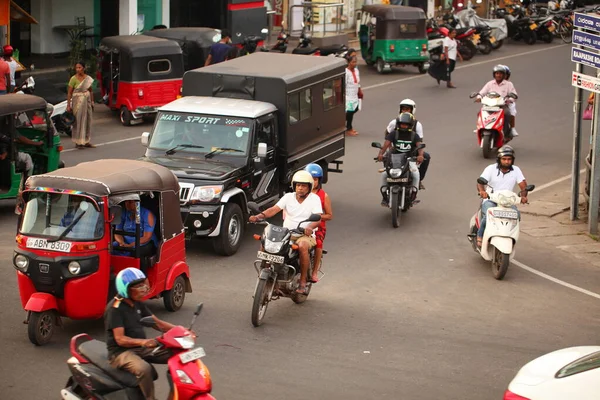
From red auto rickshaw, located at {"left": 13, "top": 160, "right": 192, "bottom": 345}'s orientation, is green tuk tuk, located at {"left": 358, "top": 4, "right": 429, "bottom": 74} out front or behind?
behind

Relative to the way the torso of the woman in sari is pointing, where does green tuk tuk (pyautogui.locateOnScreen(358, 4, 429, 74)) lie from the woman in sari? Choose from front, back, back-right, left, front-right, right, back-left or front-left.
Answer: back-left

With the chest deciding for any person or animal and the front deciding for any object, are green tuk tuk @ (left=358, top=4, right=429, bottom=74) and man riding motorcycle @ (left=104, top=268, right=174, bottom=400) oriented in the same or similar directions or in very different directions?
very different directions

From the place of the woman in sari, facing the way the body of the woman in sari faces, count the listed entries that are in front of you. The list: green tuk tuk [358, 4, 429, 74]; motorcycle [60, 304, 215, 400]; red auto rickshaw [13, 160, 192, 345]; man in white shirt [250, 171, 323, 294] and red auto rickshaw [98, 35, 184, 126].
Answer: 3
